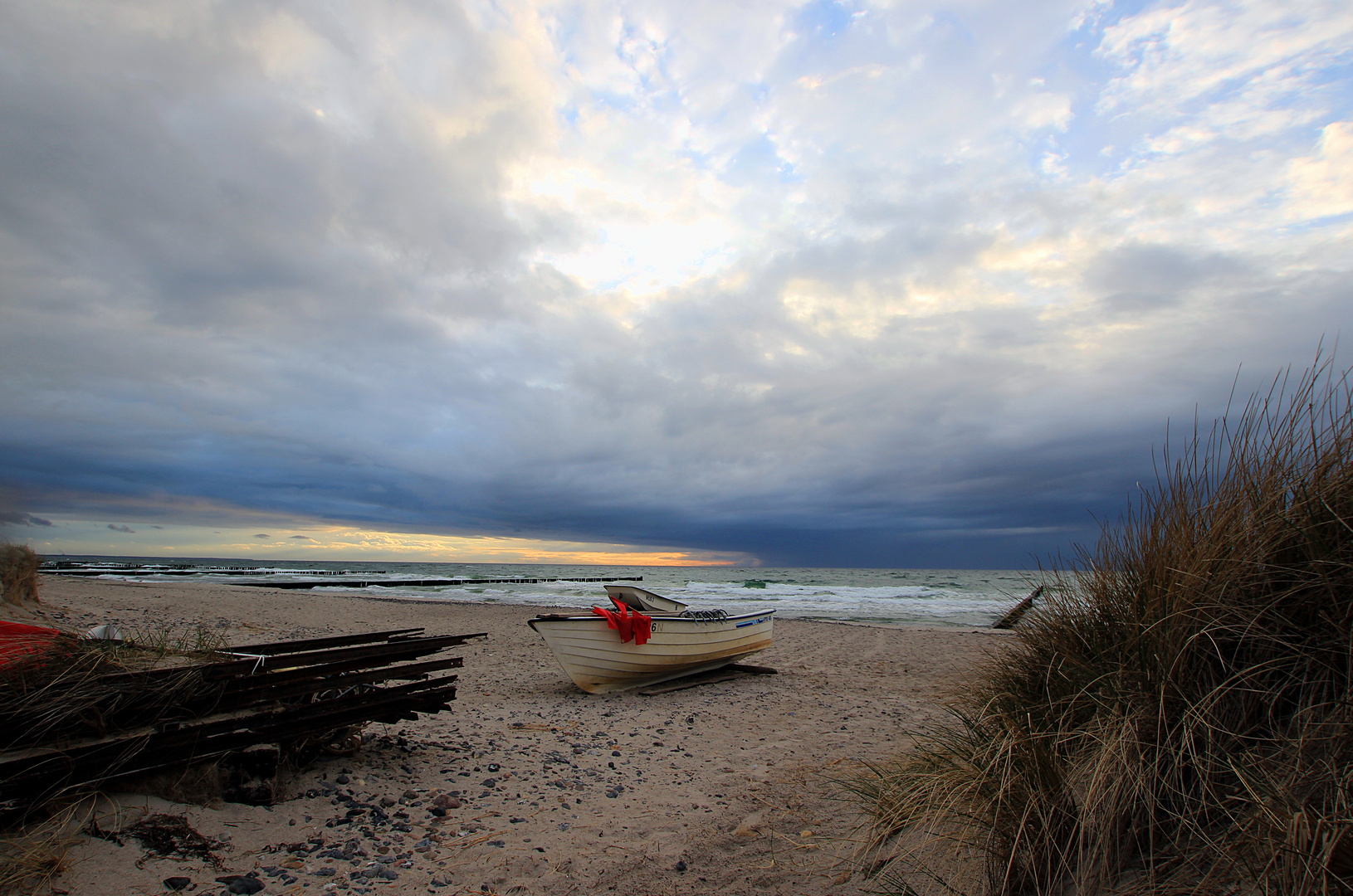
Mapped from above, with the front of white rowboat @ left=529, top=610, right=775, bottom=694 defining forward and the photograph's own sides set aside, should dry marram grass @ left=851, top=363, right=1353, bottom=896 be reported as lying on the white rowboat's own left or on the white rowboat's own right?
on the white rowboat's own left

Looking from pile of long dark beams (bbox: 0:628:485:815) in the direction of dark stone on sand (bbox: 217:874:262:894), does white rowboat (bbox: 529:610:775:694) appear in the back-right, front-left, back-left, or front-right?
back-left

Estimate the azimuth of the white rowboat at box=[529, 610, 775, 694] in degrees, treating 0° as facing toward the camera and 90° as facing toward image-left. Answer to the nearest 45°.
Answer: approximately 45°

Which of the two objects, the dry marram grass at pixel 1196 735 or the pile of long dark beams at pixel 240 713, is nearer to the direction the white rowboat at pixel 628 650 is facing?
the pile of long dark beams

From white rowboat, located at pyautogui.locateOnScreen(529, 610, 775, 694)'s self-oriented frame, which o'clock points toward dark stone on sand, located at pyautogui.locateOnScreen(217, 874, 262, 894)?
The dark stone on sand is roughly at 11 o'clock from the white rowboat.

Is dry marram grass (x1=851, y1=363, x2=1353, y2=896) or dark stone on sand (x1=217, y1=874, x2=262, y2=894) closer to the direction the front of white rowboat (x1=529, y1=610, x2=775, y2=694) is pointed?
the dark stone on sand
